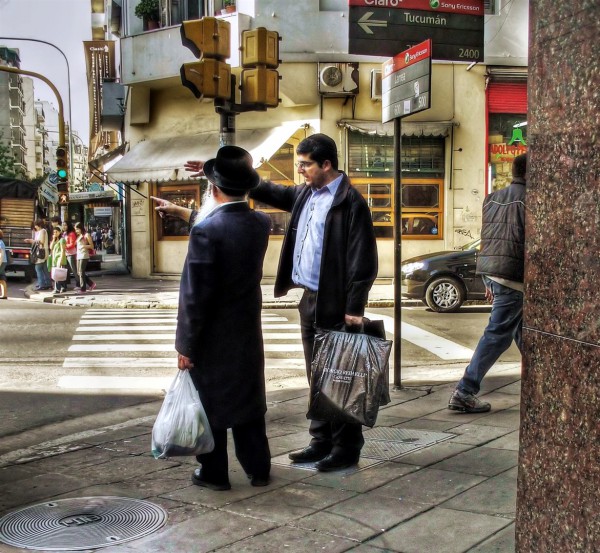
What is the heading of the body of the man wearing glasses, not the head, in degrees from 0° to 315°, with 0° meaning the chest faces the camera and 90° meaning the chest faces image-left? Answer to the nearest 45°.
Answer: approximately 45°

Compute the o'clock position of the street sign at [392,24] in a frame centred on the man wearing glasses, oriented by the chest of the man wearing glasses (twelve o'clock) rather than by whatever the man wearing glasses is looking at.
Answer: The street sign is roughly at 5 o'clock from the man wearing glasses.

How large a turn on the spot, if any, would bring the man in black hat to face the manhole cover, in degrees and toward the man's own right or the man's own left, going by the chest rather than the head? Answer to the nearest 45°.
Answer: approximately 90° to the man's own left

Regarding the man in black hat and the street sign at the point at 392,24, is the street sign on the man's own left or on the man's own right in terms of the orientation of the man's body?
on the man's own right

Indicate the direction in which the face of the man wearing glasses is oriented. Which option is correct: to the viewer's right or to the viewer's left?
to the viewer's left

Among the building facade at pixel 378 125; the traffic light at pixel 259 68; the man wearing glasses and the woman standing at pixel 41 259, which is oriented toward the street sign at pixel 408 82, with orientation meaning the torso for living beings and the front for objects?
the building facade

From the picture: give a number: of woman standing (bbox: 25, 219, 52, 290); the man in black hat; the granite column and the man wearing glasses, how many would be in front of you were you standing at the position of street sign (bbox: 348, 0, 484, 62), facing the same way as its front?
3

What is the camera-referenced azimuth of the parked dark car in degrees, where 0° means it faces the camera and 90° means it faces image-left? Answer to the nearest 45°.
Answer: approximately 90°

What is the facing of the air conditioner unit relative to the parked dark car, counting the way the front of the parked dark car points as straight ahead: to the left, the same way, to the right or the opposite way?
to the left
